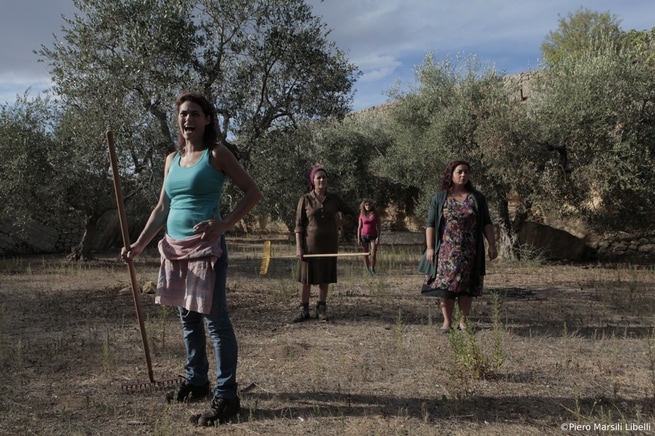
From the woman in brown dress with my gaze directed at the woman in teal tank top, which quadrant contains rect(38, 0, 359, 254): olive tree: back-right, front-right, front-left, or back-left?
back-right

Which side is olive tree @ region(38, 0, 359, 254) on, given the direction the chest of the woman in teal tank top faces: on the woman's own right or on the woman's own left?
on the woman's own right

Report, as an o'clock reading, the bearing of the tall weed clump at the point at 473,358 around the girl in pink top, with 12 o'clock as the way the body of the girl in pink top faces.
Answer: The tall weed clump is roughly at 12 o'clock from the girl in pink top.

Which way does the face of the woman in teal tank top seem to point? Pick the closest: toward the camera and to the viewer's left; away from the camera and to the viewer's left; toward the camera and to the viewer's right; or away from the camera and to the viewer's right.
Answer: toward the camera and to the viewer's left

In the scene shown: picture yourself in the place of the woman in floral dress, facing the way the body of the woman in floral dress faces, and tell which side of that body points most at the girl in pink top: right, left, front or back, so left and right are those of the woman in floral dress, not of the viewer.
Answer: back

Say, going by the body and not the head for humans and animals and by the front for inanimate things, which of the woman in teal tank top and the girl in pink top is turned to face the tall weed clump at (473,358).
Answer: the girl in pink top

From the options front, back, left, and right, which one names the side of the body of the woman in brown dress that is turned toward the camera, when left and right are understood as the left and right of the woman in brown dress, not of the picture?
front

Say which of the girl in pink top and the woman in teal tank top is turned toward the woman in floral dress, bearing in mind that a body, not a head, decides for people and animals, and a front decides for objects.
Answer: the girl in pink top

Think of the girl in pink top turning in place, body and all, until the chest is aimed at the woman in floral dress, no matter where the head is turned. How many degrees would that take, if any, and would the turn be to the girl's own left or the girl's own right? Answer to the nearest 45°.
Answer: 0° — they already face them

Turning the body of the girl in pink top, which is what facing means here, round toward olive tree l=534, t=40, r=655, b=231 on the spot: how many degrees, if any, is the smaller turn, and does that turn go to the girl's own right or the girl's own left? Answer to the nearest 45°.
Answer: approximately 90° to the girl's own left

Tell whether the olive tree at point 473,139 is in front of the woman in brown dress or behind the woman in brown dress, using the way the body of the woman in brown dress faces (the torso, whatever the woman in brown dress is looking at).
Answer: behind

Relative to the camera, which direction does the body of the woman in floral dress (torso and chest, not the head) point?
toward the camera

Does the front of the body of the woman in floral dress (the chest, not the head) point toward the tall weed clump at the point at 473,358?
yes

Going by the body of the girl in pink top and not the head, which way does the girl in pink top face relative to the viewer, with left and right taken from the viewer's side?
facing the viewer

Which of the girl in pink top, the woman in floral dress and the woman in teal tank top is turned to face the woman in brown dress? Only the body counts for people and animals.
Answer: the girl in pink top
